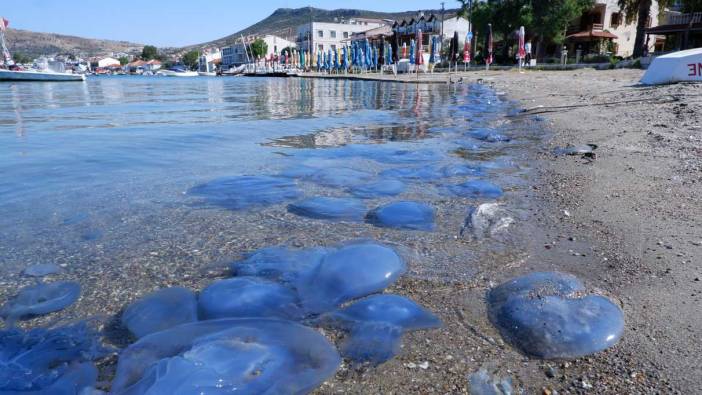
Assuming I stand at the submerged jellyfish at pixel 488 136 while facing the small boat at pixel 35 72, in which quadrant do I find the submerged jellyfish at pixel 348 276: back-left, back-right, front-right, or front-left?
back-left

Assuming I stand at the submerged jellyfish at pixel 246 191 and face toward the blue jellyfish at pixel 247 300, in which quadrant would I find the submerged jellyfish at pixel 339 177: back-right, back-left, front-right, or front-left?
back-left
